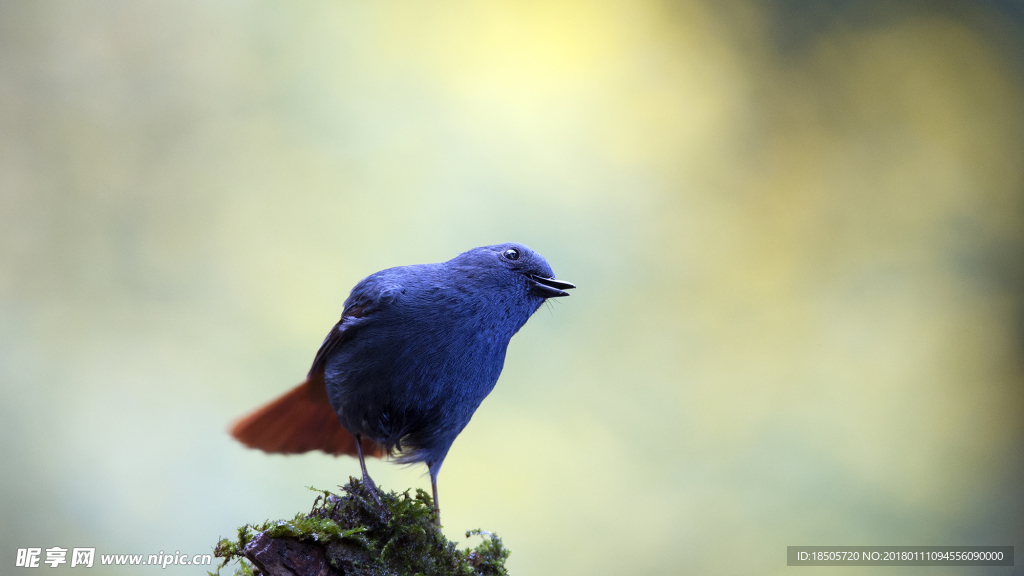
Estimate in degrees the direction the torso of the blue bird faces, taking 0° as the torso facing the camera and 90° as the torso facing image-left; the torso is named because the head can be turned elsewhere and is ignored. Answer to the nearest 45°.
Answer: approximately 315°
